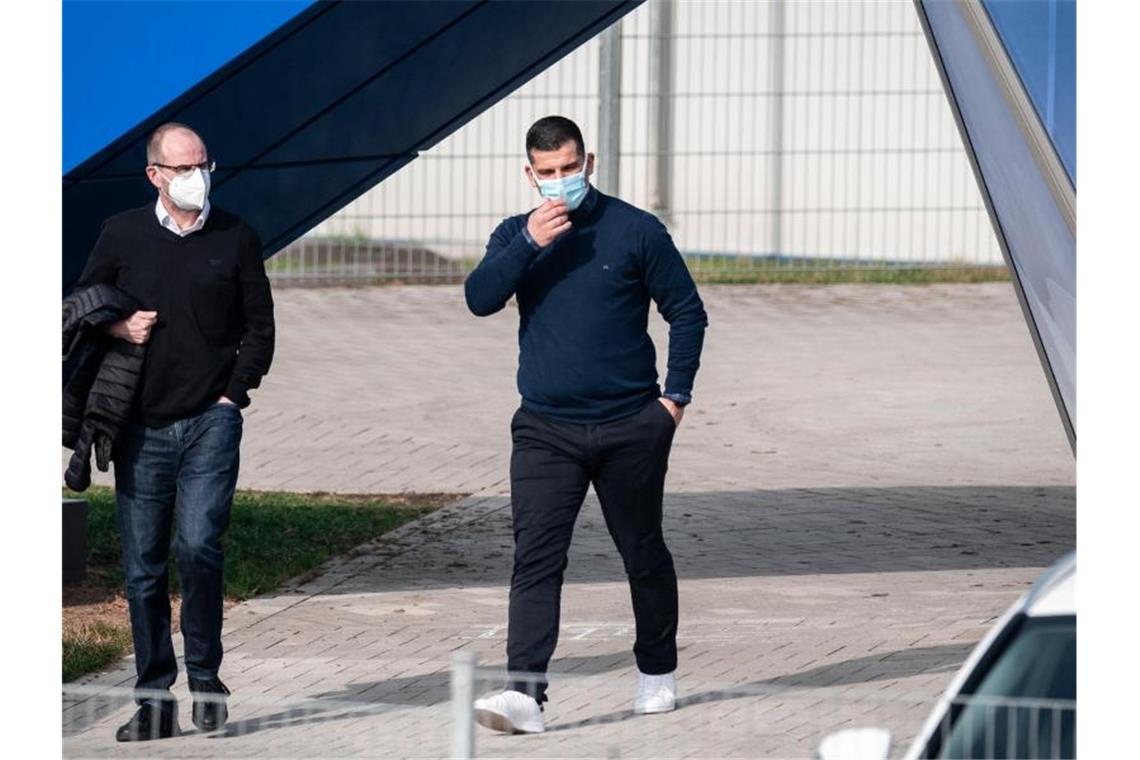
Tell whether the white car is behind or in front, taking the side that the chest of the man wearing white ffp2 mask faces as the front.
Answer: in front

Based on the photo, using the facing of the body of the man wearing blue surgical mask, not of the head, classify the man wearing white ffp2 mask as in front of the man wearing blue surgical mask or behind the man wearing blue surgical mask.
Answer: in front

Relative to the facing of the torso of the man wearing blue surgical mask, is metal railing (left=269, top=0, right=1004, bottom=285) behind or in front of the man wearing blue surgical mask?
behind

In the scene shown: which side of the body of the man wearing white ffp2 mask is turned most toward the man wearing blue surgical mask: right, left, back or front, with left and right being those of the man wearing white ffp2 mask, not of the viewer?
left

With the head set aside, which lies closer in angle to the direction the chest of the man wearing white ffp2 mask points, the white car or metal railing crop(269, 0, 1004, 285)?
the white car

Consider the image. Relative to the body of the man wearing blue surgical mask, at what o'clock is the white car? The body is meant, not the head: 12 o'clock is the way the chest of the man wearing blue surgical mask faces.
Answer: The white car is roughly at 10 o'clock from the man wearing blue surgical mask.

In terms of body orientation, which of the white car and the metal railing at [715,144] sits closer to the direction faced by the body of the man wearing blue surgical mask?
the white car

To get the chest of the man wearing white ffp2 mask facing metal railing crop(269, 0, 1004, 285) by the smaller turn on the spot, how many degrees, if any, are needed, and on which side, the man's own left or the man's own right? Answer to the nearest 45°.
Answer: approximately 180°

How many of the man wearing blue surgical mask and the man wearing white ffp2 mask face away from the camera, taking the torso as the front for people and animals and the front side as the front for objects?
0

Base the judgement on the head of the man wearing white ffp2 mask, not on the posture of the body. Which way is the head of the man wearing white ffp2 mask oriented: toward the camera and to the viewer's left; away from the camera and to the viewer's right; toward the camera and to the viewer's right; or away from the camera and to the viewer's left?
toward the camera and to the viewer's right

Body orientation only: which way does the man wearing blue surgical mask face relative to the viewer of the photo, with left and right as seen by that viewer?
facing the viewer and to the left of the viewer

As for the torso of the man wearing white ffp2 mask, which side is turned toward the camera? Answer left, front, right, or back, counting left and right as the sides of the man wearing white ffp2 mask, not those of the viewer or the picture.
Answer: front

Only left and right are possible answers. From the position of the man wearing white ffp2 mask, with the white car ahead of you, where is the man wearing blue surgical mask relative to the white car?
left
